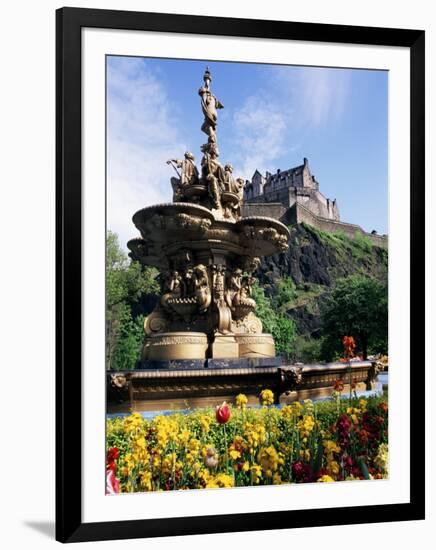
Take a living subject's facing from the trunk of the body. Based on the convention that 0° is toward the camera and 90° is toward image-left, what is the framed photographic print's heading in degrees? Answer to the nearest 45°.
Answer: approximately 315°
